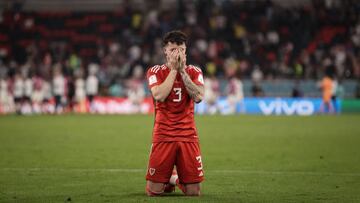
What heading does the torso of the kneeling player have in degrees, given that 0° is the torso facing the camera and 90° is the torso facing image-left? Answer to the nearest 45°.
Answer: approximately 0°

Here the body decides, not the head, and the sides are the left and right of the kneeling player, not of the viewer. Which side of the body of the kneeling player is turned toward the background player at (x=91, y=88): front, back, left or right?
back

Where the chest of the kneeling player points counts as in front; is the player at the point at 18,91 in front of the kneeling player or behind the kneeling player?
behind

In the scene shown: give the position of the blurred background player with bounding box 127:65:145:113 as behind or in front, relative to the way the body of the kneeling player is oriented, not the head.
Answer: behind

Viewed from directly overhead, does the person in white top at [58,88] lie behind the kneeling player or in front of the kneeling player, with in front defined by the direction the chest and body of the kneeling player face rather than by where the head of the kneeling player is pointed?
behind
